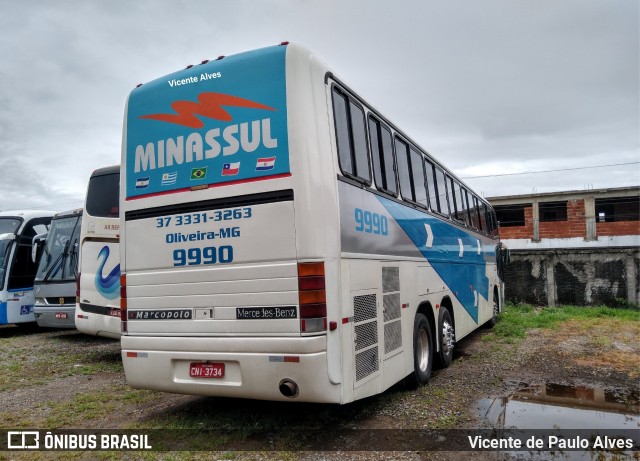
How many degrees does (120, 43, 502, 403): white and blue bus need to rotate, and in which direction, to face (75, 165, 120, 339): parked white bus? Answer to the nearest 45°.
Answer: approximately 90° to its left

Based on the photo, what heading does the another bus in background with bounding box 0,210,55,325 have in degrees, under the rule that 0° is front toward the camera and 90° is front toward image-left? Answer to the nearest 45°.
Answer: approximately 45°

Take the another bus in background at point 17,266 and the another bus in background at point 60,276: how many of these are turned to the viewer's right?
0

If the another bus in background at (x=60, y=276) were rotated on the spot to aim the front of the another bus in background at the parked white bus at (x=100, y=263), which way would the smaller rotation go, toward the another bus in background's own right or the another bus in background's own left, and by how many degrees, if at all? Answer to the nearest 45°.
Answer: approximately 45° to the another bus in background's own left

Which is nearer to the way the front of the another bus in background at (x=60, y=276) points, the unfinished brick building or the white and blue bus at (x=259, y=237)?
the white and blue bus

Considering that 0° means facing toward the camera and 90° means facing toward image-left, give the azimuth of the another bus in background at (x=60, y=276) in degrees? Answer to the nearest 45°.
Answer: approximately 45°

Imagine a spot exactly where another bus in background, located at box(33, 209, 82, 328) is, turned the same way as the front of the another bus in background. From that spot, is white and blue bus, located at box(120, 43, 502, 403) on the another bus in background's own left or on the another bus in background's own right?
on the another bus in background's own left

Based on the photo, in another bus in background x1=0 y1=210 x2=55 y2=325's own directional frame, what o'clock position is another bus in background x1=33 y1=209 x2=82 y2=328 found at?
another bus in background x1=33 y1=209 x2=82 y2=328 is roughly at 10 o'clock from another bus in background x1=0 y1=210 x2=55 y2=325.

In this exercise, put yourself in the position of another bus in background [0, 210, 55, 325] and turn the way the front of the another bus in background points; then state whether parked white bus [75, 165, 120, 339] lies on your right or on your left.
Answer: on your left

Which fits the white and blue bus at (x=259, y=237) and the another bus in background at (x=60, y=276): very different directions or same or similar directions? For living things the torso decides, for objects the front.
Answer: very different directions

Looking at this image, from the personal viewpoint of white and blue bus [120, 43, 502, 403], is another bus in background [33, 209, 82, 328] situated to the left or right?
on its left

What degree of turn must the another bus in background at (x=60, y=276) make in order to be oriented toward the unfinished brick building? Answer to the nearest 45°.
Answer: approximately 135° to its left

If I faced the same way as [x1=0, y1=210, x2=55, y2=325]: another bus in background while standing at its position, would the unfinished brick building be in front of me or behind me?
behind

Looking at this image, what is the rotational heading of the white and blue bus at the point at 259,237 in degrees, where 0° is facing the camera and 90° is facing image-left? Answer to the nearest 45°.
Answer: approximately 225°

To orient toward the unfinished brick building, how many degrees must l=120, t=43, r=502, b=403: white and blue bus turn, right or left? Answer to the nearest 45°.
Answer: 0° — it already faces it
